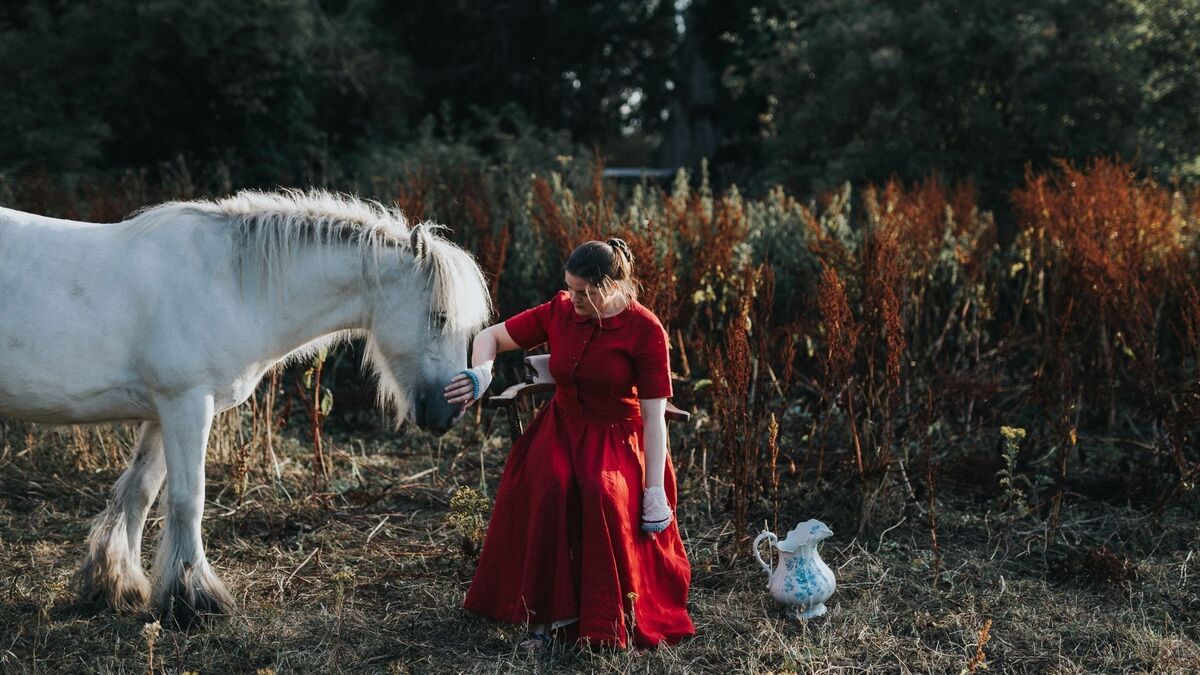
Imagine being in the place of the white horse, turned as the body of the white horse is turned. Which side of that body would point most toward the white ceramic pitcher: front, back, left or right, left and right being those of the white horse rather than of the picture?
front

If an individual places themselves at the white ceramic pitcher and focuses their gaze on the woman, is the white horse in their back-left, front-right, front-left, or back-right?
front-right

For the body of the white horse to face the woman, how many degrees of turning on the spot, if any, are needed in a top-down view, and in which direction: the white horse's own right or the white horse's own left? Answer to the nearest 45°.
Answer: approximately 45° to the white horse's own right

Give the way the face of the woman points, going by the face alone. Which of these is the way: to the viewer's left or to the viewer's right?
to the viewer's left

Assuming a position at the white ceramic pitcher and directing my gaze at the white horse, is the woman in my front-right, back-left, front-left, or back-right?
front-left

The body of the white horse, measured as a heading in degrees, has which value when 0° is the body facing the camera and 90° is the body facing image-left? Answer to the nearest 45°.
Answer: approximately 270°
